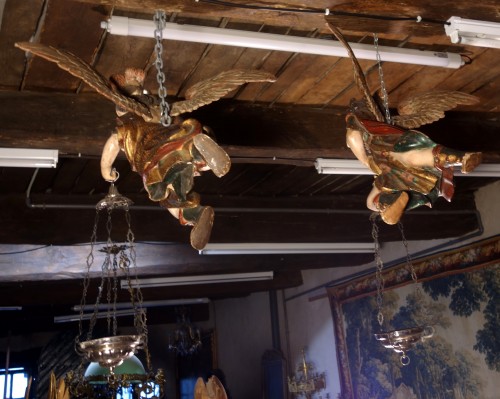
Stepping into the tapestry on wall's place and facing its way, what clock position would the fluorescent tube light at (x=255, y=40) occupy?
The fluorescent tube light is roughly at 11 o'clock from the tapestry on wall.

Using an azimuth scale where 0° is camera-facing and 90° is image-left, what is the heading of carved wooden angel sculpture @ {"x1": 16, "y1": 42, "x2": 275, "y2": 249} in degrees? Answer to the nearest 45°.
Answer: approximately 135°

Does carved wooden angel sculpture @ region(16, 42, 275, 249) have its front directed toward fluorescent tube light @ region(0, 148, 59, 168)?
yes

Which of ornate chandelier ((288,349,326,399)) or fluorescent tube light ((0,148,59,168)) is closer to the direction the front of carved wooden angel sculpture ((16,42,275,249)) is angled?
the fluorescent tube light

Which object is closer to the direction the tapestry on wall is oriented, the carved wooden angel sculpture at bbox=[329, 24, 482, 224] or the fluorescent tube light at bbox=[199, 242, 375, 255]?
the fluorescent tube light

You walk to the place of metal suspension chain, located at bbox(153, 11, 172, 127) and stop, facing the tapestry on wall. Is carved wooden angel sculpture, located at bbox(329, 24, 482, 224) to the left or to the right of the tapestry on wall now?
right

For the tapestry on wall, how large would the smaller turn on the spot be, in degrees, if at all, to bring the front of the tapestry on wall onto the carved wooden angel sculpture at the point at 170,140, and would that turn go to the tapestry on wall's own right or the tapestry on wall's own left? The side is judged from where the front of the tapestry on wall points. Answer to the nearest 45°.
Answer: approximately 45° to the tapestry on wall's own left

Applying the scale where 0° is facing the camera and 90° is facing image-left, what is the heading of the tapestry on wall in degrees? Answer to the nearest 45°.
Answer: approximately 45°
